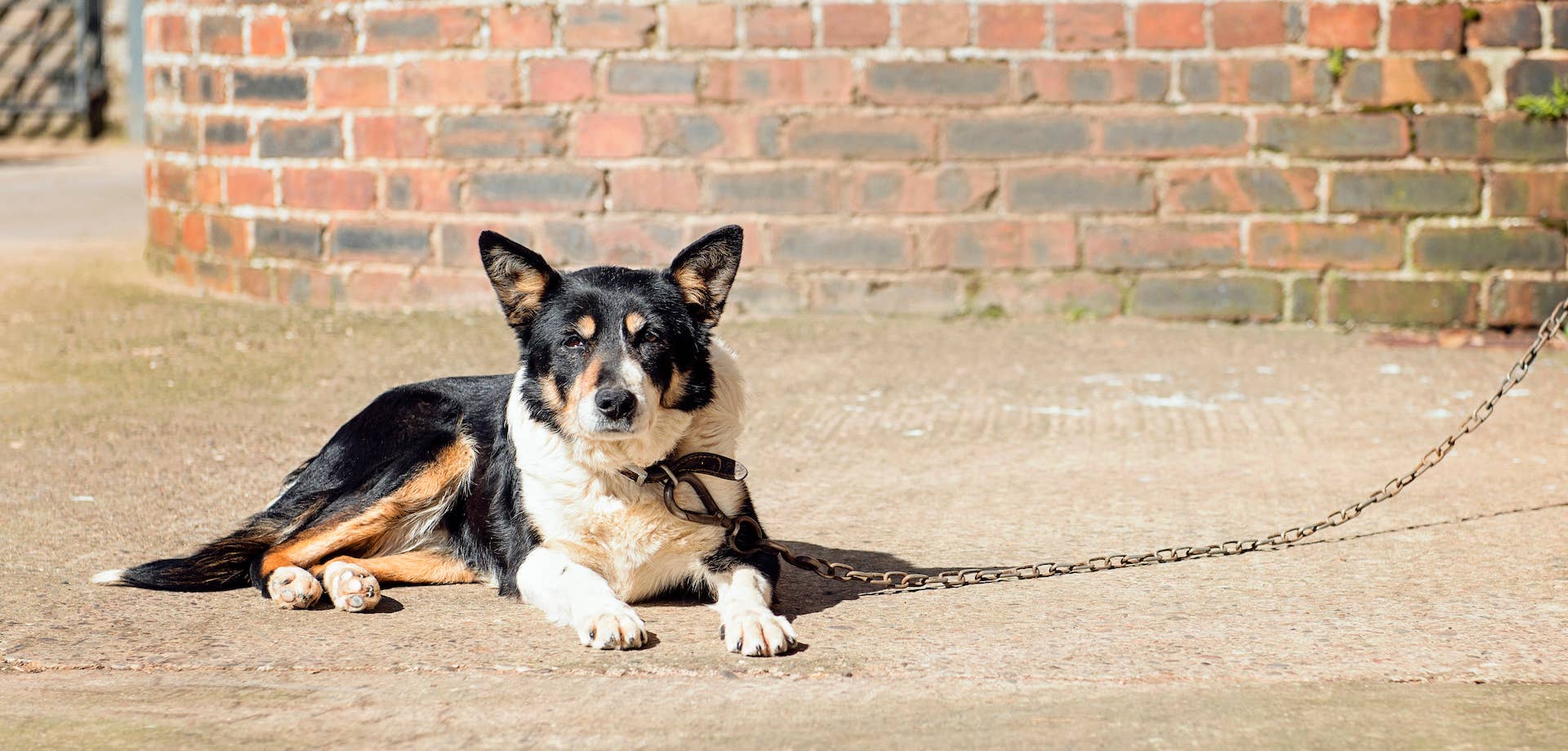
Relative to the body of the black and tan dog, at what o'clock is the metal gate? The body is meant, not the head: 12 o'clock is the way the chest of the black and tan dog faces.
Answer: The metal gate is roughly at 7 o'clock from the black and tan dog.

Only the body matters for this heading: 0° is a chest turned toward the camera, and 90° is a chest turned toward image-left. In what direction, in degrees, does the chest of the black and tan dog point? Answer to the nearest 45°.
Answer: approximately 315°
